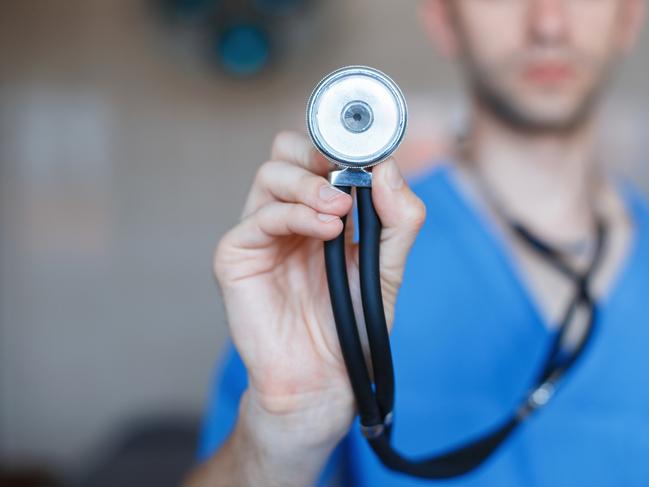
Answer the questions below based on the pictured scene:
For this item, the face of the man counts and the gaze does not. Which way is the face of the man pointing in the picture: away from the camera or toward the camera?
toward the camera

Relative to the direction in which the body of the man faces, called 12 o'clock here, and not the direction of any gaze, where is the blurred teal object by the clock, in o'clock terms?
The blurred teal object is roughly at 5 o'clock from the man.

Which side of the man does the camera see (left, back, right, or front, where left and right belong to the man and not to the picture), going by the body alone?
front
